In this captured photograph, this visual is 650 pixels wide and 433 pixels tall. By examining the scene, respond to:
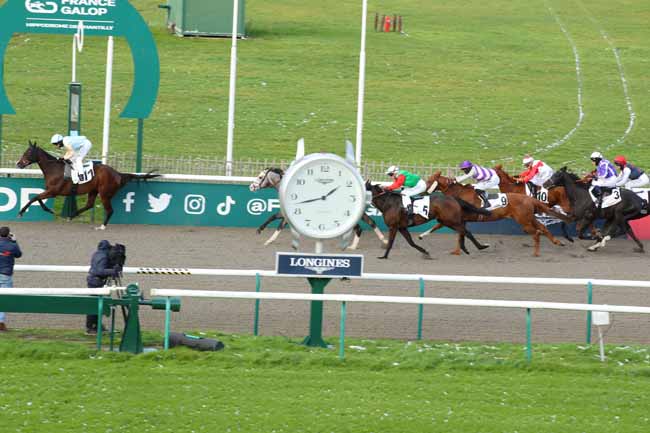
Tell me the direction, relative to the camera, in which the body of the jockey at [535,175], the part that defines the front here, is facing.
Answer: to the viewer's left

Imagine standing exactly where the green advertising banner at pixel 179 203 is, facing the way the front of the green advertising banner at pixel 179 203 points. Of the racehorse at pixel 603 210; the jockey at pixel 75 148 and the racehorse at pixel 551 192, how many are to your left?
2

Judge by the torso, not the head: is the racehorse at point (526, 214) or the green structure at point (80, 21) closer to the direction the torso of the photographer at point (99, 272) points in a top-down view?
the racehorse

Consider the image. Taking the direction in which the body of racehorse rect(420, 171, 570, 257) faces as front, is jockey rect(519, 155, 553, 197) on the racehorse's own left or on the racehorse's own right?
on the racehorse's own right

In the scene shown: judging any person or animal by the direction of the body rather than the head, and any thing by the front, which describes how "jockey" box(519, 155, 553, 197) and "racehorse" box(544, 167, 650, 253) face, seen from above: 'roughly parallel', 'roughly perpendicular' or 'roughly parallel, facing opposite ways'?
roughly parallel

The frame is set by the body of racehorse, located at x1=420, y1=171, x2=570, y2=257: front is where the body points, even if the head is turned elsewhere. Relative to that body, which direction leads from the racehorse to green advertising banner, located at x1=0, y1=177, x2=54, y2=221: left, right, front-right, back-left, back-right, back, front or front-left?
front

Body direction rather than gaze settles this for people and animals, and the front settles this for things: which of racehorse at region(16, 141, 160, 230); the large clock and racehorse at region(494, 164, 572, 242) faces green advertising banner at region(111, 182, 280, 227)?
racehorse at region(494, 164, 572, 242)

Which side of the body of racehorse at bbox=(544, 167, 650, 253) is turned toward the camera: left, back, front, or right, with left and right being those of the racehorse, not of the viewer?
left

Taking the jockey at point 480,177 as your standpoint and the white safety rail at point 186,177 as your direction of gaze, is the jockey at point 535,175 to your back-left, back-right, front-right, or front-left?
back-right

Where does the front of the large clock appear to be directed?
toward the camera

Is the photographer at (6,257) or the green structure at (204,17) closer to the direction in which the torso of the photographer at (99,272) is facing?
the green structure

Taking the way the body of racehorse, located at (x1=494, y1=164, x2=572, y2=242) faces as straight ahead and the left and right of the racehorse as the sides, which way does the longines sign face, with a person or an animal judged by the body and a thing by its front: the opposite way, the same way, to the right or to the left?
to the left

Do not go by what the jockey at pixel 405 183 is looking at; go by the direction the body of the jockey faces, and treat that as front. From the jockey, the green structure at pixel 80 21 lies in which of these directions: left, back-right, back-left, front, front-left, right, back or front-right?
front

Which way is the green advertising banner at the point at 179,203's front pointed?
toward the camera

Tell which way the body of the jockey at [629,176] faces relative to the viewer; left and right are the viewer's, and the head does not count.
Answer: facing to the left of the viewer

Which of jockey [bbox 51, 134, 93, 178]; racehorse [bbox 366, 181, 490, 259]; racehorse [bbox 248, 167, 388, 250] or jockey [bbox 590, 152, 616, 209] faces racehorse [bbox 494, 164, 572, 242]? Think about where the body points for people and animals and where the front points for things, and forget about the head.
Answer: jockey [bbox 590, 152, 616, 209]

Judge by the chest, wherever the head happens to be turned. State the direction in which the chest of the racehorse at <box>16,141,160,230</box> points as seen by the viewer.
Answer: to the viewer's left

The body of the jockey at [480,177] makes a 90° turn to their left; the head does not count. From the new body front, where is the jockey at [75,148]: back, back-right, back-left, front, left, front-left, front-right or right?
right

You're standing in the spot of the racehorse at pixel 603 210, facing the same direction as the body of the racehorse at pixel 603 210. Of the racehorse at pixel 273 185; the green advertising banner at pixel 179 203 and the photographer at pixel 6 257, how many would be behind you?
0

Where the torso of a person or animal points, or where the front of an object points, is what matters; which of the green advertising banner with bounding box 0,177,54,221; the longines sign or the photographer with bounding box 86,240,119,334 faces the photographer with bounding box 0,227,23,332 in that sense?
the green advertising banner

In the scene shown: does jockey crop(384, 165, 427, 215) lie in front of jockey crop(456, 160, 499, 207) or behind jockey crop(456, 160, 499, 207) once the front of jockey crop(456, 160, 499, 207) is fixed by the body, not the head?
in front

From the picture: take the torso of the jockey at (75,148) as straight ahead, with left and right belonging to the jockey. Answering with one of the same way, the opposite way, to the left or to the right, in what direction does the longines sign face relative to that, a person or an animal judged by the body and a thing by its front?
to the left

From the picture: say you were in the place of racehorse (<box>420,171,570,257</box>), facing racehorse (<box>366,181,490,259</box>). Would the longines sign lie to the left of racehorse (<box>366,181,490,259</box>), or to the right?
left
